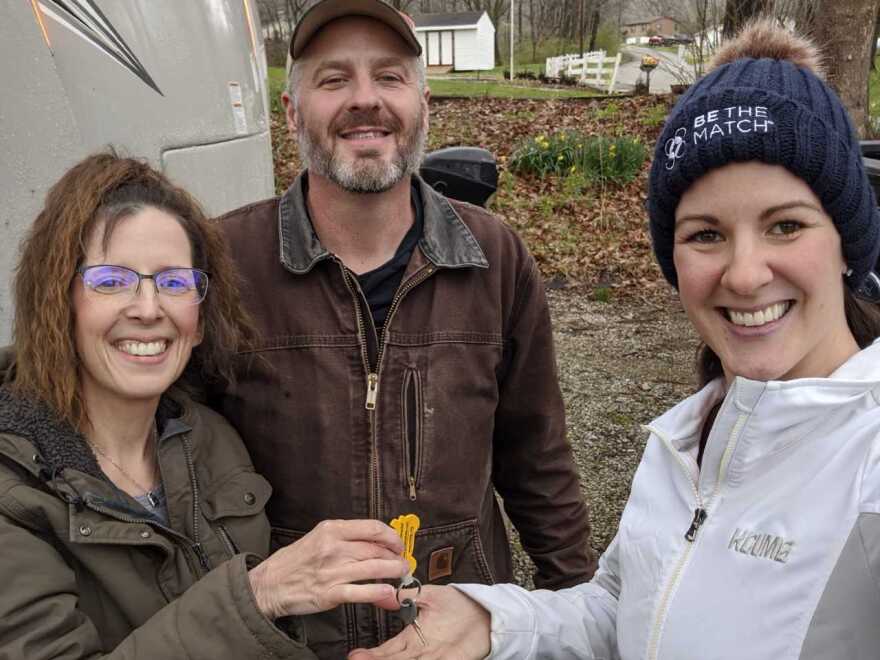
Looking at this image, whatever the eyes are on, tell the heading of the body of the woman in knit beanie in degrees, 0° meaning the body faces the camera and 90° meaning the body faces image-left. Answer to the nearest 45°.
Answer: approximately 45°

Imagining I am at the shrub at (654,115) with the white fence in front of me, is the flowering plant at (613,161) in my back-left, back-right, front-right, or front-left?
back-left

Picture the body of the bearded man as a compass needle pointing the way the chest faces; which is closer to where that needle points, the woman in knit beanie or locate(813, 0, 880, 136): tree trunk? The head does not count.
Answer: the woman in knit beanie

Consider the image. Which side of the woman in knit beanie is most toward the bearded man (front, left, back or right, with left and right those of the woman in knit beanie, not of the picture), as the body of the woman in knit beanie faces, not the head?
right

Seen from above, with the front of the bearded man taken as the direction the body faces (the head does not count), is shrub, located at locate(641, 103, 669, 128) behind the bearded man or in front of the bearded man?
behind

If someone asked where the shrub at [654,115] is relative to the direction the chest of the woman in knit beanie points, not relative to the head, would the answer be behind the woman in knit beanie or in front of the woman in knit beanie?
behind

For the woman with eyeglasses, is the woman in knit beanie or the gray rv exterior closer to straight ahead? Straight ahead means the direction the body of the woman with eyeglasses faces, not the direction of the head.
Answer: the woman in knit beanie

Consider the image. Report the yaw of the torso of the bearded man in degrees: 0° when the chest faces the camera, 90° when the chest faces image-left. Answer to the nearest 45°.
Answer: approximately 0°

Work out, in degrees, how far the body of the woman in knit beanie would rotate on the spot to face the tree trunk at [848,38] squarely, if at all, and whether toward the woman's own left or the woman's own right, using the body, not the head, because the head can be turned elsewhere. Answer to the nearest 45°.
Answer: approximately 135° to the woman's own right

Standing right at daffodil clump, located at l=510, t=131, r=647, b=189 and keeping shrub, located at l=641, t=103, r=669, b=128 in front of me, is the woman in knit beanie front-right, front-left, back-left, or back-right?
back-right
